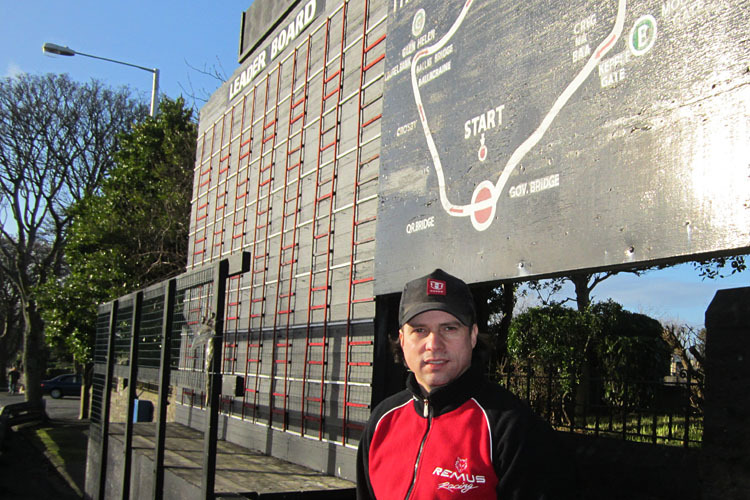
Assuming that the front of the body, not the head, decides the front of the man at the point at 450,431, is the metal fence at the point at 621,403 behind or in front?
behind

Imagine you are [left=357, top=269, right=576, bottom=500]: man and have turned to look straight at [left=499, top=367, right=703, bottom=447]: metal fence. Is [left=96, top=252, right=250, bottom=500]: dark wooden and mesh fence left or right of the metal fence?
left

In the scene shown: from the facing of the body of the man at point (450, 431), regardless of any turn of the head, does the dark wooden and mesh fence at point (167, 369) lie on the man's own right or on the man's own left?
on the man's own right

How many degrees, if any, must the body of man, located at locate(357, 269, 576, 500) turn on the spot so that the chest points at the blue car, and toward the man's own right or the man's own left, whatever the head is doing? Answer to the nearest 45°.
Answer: approximately 90° to the man's own right

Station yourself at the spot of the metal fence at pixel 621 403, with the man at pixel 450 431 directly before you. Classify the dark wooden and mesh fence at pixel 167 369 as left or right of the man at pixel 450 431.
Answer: right

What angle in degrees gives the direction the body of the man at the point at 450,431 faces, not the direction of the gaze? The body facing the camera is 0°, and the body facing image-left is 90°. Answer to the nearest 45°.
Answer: approximately 45°
